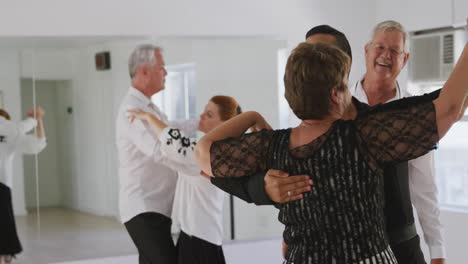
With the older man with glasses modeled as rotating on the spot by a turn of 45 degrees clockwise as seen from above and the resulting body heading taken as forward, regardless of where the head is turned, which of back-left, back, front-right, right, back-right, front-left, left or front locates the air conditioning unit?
back-right

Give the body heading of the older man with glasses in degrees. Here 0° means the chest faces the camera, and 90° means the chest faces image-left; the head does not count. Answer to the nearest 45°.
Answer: approximately 0°

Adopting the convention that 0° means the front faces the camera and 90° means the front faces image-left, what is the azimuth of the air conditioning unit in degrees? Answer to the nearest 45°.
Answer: approximately 45°
